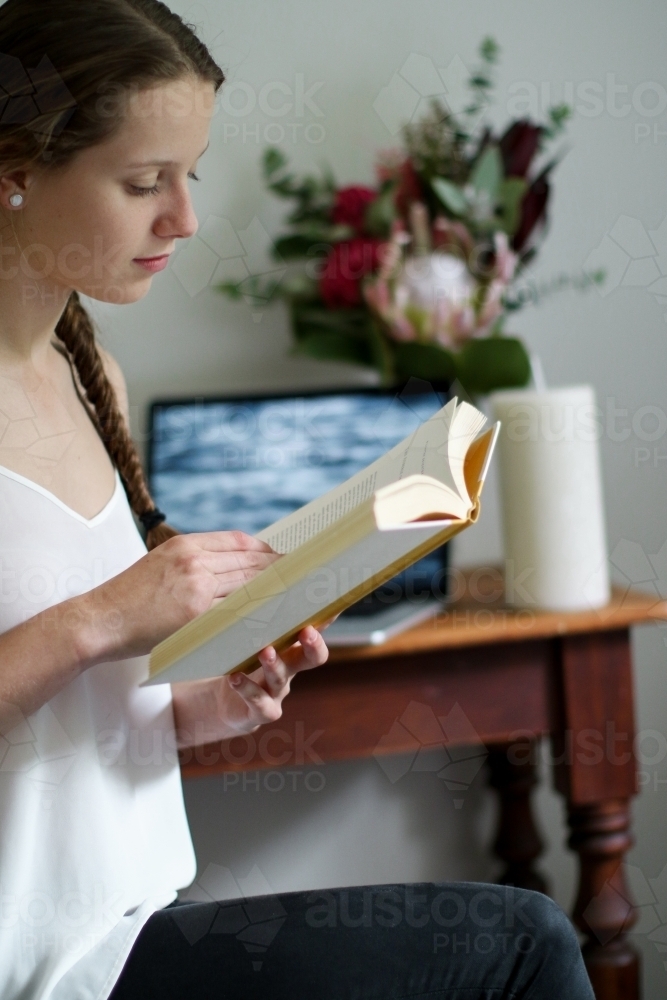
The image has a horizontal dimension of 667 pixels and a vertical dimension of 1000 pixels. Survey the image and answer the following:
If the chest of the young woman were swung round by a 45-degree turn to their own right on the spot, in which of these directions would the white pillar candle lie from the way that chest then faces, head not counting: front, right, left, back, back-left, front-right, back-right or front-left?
back-left

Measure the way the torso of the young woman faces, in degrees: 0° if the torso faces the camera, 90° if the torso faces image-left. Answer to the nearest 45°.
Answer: approximately 315°

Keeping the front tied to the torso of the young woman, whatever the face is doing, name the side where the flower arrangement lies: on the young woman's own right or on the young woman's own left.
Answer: on the young woman's own left
